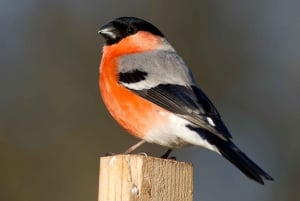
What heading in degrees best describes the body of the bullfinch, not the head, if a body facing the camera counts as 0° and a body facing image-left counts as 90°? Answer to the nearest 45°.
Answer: approximately 90°
